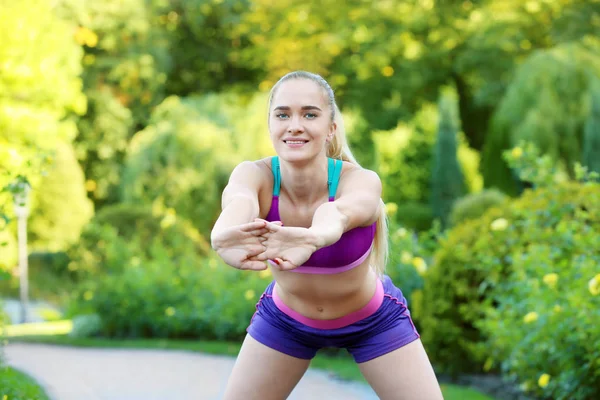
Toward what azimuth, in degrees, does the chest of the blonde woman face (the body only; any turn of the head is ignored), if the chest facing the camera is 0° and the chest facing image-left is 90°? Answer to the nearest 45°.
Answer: approximately 0°

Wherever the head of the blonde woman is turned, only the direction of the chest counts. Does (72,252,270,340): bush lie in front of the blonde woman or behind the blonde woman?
behind

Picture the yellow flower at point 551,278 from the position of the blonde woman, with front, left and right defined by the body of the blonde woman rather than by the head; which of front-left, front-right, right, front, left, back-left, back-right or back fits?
back-left

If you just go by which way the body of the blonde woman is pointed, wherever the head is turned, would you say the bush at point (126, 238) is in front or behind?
behind

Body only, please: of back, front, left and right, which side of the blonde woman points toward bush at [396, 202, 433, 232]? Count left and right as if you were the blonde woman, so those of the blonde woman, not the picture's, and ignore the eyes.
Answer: back

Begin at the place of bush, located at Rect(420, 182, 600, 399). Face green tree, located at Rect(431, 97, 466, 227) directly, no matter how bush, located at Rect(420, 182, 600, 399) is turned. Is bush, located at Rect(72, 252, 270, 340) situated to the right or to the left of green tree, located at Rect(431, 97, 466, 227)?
left

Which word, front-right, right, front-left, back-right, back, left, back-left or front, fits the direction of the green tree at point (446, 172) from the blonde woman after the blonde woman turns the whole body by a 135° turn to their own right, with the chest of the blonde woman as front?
front-right

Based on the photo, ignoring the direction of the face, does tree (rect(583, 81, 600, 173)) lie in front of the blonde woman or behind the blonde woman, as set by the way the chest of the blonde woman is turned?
behind

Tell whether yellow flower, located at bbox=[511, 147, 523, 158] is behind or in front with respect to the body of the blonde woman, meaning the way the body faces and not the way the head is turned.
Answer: behind

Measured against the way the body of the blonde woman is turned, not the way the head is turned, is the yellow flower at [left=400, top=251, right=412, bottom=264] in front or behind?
behind
